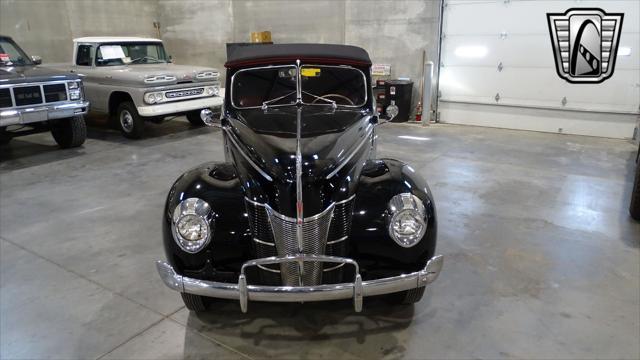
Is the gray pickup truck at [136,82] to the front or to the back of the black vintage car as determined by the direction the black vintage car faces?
to the back

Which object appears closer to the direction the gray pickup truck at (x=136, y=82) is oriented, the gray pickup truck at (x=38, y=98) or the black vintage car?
the black vintage car

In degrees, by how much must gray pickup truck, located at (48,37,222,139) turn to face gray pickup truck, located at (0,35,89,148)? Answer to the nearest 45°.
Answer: approximately 90° to its right

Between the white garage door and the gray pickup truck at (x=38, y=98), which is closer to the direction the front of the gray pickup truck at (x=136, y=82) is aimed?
the white garage door

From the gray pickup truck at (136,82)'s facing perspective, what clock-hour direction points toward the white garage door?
The white garage door is roughly at 11 o'clock from the gray pickup truck.

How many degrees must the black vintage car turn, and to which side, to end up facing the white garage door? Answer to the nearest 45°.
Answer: approximately 135° to its left

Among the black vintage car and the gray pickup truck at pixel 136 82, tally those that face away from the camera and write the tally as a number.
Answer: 0

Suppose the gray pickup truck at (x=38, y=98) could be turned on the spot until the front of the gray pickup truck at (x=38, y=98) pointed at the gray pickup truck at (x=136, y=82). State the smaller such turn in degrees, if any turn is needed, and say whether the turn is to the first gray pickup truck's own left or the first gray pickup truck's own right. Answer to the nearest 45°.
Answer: approximately 90° to the first gray pickup truck's own left
